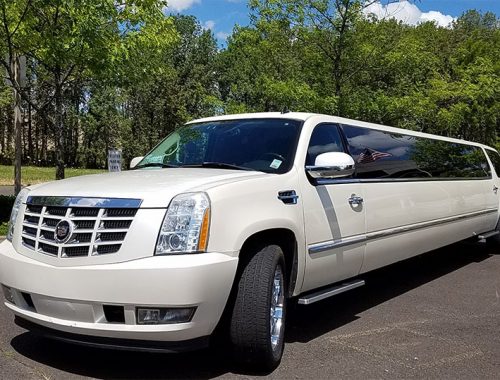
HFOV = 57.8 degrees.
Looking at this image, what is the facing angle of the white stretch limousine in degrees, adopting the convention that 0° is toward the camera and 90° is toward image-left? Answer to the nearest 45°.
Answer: approximately 45°

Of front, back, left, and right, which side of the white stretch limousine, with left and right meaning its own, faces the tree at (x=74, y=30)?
right

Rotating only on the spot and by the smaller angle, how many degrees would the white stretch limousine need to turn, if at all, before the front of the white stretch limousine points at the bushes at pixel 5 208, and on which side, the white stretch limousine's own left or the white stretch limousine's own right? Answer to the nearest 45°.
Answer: approximately 90° to the white stretch limousine's own right
